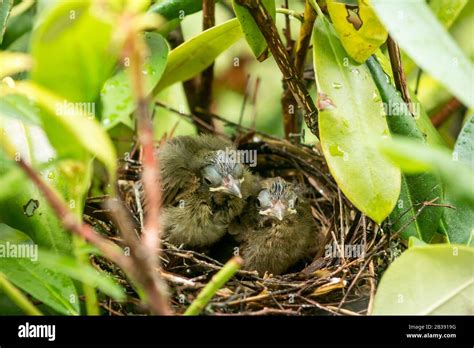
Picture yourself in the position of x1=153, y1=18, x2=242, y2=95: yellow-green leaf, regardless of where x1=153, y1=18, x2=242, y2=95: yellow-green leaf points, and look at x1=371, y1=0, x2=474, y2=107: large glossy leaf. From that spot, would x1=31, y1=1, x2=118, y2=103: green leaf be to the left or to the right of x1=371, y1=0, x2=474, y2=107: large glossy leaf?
right

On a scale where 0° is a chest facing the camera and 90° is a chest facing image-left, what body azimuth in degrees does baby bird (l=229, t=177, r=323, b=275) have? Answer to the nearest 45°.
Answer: approximately 0°

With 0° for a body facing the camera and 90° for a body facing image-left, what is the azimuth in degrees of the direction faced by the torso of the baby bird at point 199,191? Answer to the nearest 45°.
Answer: approximately 315°

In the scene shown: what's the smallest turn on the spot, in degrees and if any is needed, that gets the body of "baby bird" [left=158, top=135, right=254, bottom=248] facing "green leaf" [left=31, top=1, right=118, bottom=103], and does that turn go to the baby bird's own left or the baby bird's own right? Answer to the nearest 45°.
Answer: approximately 45° to the baby bird's own right

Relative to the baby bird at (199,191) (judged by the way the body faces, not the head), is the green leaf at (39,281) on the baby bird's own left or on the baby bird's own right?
on the baby bird's own right
